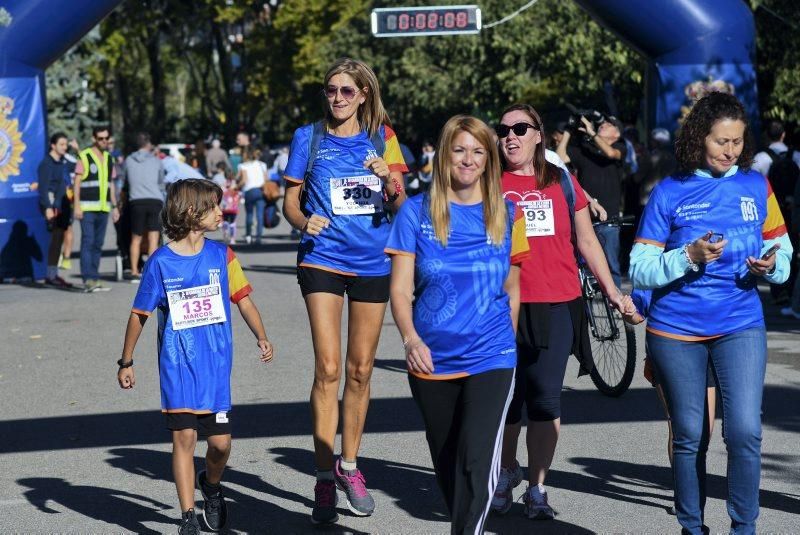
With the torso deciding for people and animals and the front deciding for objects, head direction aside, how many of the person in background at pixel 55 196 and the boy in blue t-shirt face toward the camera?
1

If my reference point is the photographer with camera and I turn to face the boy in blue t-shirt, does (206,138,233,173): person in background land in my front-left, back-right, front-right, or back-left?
back-right

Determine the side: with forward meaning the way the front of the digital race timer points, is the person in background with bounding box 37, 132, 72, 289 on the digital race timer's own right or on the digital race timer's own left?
on the digital race timer's own right

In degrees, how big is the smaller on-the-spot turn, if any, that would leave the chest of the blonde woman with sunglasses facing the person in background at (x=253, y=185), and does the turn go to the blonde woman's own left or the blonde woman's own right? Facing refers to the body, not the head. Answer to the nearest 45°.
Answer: approximately 180°

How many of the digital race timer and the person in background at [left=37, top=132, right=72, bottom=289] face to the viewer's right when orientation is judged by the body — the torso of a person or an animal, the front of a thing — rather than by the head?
1

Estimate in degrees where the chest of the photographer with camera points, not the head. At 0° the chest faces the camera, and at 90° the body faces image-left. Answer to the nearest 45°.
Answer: approximately 45°

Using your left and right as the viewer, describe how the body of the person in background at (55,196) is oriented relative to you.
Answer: facing to the right of the viewer

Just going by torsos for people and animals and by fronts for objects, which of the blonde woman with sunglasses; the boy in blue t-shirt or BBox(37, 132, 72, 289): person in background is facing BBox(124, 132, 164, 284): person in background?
BBox(37, 132, 72, 289): person in background

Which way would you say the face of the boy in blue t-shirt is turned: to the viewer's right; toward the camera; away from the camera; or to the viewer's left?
to the viewer's right
